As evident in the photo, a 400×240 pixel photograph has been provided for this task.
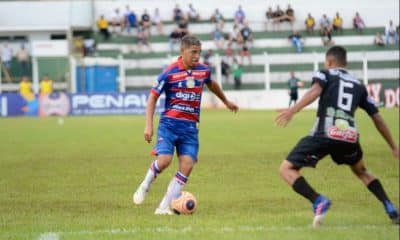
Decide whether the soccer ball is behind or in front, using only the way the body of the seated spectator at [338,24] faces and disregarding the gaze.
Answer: in front

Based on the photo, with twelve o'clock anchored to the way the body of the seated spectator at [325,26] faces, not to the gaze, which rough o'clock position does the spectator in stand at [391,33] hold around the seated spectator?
The spectator in stand is roughly at 8 o'clock from the seated spectator.

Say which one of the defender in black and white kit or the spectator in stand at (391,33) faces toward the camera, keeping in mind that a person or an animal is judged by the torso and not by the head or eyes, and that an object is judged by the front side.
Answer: the spectator in stand

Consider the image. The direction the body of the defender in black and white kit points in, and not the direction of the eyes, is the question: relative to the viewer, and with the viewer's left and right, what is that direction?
facing away from the viewer and to the left of the viewer

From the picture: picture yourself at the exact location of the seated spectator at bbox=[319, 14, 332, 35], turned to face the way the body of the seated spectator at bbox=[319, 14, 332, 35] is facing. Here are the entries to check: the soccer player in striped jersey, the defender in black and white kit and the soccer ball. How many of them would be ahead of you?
3

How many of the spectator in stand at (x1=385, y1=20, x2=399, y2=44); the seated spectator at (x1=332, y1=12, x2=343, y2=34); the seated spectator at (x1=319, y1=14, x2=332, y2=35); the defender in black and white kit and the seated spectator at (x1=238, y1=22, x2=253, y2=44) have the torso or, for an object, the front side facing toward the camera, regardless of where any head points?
4

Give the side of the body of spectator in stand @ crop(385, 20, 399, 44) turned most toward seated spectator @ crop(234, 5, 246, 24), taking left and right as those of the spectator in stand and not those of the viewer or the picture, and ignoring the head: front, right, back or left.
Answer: right

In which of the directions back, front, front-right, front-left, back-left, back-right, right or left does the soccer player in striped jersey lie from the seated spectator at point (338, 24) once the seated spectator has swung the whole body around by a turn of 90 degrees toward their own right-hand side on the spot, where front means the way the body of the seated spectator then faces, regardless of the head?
left

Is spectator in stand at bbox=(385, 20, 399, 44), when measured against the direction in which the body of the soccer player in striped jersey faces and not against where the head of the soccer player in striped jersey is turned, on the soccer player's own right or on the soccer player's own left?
on the soccer player's own left

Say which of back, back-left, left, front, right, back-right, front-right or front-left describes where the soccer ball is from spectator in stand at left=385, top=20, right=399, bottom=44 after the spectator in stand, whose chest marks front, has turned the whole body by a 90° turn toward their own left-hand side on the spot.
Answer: right

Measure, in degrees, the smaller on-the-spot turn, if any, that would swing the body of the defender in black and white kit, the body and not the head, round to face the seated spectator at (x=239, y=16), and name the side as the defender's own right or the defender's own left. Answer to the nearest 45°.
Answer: approximately 45° to the defender's own right

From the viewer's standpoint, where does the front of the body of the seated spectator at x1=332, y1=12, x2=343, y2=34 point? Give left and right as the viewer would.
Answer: facing the viewer

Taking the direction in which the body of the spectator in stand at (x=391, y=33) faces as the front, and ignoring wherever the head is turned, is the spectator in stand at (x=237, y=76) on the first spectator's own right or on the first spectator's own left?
on the first spectator's own right

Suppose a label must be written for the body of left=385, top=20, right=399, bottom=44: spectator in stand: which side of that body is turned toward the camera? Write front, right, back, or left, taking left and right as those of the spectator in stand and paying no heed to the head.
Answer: front

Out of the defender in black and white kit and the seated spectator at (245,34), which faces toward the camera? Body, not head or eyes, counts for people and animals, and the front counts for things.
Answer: the seated spectator
